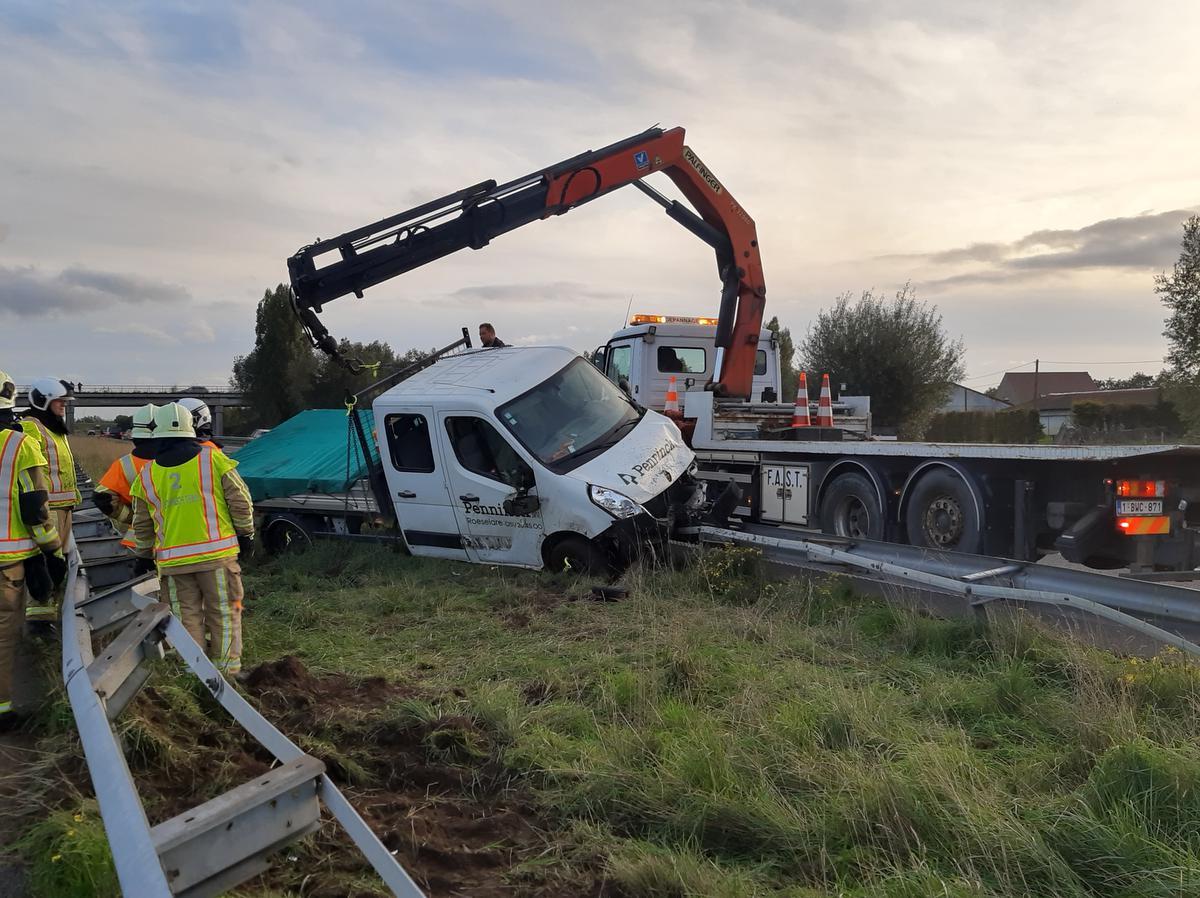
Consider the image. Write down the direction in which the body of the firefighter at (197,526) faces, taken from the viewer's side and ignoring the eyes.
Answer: away from the camera

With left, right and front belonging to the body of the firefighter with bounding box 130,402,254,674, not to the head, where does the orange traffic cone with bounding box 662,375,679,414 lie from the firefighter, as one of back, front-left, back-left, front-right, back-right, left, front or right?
front-right

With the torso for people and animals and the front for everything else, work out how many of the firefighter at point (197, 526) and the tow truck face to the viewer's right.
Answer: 0

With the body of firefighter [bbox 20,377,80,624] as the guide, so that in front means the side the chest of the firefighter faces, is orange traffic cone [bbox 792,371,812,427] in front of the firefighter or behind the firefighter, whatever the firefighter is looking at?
in front

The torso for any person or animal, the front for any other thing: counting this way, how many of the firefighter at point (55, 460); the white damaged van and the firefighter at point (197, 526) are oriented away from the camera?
1

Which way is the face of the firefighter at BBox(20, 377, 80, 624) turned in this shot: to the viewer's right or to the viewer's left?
to the viewer's right

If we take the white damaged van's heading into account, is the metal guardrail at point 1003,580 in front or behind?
in front

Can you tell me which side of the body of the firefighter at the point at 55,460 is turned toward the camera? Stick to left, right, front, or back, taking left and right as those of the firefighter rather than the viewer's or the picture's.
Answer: right

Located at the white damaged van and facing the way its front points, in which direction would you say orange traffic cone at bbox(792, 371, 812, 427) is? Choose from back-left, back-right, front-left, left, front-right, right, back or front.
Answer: left

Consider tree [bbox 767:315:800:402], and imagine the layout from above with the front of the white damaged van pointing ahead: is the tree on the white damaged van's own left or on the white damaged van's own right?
on the white damaged van's own left

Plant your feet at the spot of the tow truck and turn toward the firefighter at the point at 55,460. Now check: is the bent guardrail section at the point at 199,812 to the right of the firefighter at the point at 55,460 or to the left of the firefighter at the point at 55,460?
left

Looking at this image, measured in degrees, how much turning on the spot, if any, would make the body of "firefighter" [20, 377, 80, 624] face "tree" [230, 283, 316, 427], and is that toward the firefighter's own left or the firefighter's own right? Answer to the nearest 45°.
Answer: approximately 90° to the firefighter's own left

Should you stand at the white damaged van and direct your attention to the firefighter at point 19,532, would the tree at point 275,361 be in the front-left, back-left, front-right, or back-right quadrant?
back-right

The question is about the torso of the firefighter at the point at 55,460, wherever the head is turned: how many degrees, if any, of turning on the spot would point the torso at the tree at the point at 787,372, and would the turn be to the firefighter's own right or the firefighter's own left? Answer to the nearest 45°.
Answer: approximately 45° to the firefighter's own left

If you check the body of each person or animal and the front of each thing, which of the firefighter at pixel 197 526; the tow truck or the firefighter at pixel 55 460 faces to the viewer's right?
the firefighter at pixel 55 460
